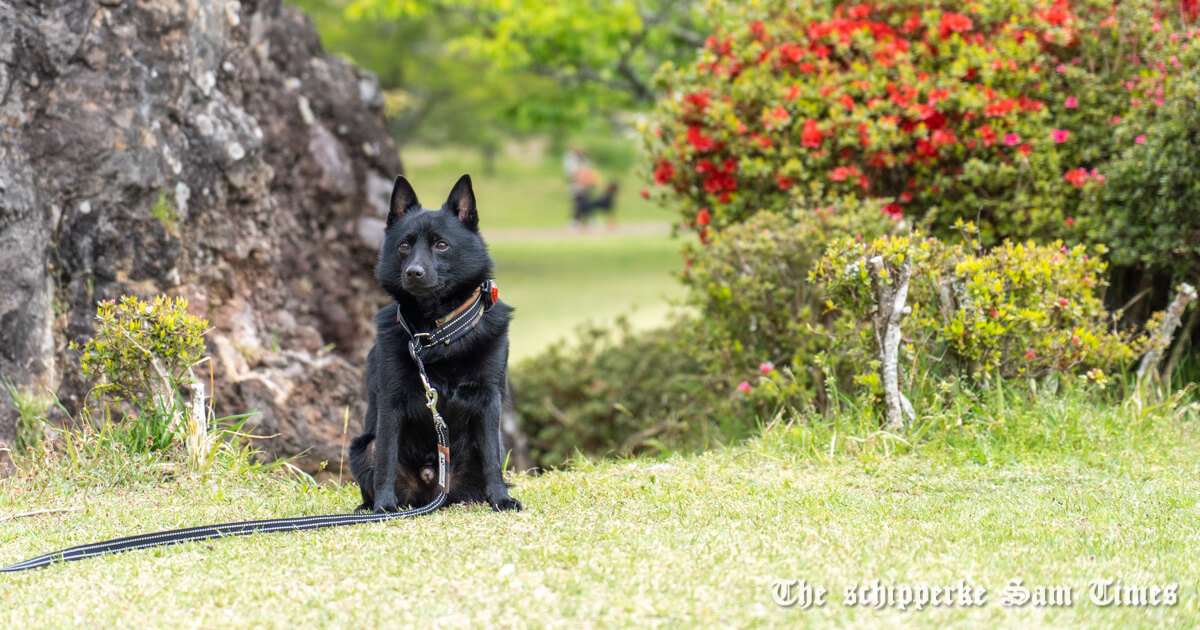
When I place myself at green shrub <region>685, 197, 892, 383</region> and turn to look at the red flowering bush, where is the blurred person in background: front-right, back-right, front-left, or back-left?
front-left

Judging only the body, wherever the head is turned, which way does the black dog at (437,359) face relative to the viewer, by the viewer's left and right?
facing the viewer

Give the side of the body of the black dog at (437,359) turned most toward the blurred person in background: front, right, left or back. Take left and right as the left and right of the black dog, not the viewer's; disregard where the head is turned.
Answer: back

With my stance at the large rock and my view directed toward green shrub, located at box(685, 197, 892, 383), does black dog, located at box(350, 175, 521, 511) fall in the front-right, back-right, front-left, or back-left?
front-right

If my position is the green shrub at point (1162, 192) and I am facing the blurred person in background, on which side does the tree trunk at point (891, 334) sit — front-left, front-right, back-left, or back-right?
back-left

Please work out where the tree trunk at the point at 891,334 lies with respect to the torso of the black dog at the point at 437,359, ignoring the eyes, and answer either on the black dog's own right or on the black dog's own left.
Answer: on the black dog's own left

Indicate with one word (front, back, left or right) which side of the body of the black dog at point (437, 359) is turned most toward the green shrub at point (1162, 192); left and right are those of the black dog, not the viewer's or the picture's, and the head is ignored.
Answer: left

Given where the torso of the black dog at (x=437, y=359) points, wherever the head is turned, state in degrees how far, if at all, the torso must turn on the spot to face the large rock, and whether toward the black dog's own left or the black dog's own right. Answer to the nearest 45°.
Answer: approximately 135° to the black dog's own right

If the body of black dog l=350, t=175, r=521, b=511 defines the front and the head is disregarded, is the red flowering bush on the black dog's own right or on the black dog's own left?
on the black dog's own left

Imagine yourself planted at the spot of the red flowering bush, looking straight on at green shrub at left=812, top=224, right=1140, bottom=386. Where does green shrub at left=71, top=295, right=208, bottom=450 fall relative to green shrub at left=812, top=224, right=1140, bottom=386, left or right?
right

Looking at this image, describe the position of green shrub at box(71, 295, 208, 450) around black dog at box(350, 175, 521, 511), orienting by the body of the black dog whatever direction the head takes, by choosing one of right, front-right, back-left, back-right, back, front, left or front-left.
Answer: back-right
